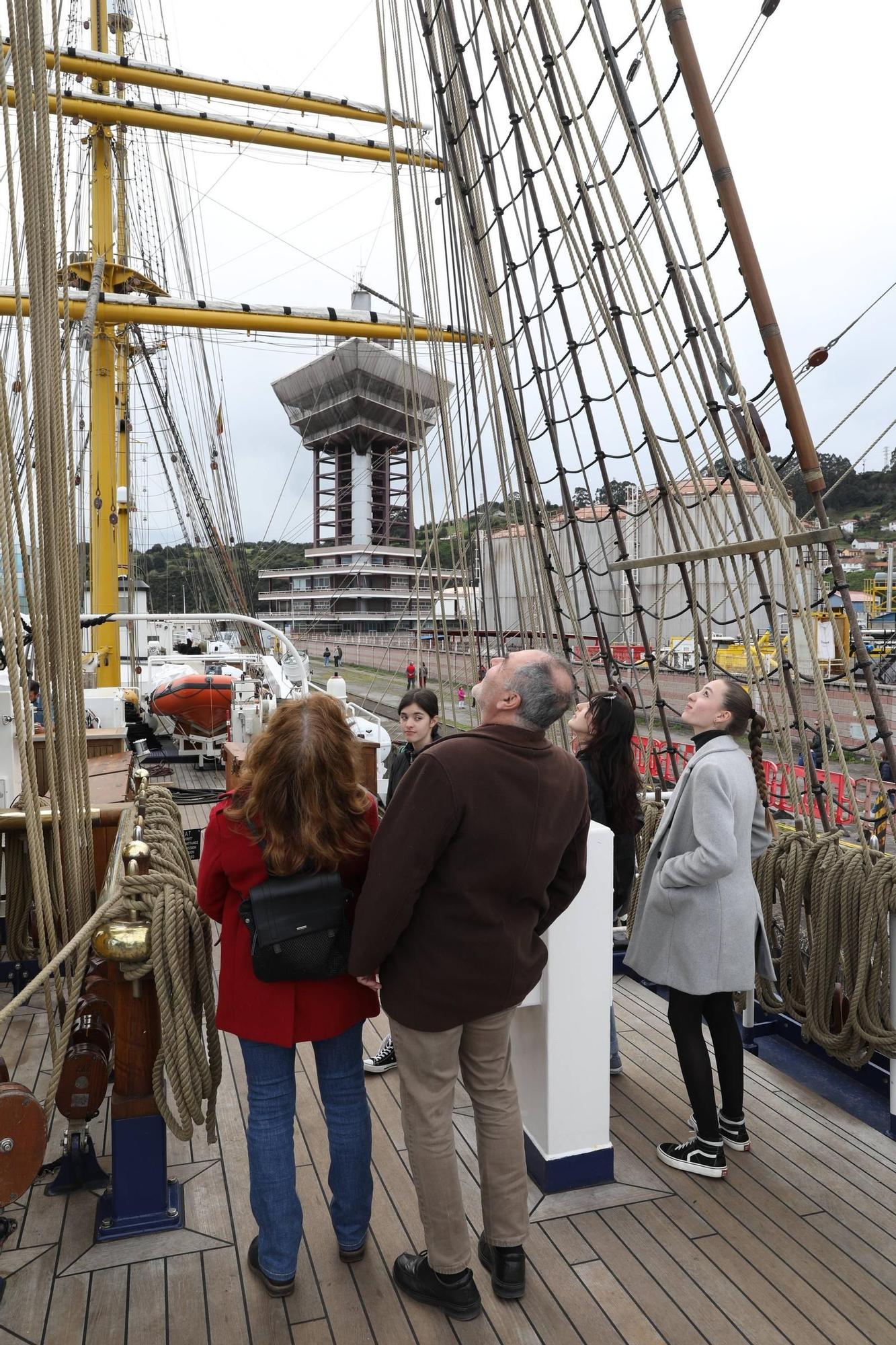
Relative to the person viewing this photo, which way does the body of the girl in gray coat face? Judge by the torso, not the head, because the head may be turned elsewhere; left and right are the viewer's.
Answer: facing to the left of the viewer

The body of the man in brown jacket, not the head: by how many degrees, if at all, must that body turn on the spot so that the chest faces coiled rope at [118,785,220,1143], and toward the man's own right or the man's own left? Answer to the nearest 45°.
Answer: approximately 45° to the man's own left

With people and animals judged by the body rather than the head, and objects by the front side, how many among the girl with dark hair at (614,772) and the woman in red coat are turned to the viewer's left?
1

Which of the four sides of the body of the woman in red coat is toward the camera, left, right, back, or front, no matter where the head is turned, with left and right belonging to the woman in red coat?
back

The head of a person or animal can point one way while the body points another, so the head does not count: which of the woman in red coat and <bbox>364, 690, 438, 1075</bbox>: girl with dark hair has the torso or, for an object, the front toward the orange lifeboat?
the woman in red coat

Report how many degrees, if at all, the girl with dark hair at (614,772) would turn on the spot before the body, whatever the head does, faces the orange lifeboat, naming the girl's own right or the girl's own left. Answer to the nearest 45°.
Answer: approximately 45° to the girl's own right

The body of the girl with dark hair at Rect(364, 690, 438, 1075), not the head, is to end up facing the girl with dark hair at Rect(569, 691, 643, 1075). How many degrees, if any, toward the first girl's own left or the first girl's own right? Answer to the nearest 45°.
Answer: approximately 90° to the first girl's own left

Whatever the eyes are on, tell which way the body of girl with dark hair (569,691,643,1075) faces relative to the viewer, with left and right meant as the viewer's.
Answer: facing to the left of the viewer

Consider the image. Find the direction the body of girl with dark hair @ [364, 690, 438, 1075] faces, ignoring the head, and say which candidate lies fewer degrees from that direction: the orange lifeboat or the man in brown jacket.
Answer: the man in brown jacket

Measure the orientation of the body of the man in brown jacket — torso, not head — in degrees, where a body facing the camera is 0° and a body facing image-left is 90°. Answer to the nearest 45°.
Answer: approximately 135°

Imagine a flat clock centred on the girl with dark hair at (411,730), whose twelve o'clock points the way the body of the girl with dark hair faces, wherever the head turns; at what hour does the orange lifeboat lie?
The orange lifeboat is roughly at 4 o'clock from the girl with dark hair.

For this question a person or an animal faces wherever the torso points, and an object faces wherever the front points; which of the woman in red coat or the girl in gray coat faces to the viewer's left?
the girl in gray coat

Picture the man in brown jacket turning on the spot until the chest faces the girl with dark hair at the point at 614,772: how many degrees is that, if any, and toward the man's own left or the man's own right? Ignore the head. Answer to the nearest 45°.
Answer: approximately 90° to the man's own right
